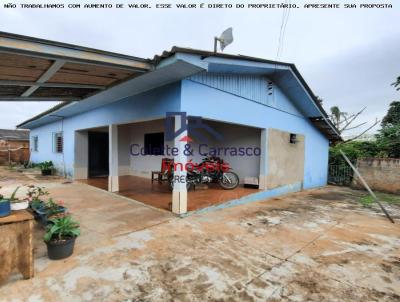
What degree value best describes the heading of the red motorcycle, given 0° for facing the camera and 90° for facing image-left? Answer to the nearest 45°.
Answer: approximately 270°

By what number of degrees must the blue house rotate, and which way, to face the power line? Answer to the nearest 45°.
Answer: approximately 45° to its left

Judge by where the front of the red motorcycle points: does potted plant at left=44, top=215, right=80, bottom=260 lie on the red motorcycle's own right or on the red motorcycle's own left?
on the red motorcycle's own right

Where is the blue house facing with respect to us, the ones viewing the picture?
facing the viewer and to the right of the viewer

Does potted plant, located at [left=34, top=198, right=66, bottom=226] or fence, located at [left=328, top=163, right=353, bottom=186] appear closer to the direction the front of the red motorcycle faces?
the fence
